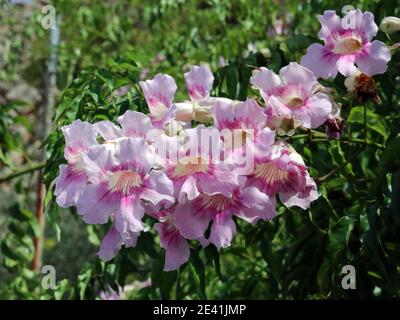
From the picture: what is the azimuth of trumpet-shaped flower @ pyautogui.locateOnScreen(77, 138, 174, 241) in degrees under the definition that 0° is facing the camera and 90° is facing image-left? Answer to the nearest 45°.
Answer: approximately 0°

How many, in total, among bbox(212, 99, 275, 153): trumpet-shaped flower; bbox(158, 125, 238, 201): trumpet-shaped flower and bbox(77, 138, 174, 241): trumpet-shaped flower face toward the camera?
3

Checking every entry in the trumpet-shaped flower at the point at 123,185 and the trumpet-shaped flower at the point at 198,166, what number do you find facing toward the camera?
2

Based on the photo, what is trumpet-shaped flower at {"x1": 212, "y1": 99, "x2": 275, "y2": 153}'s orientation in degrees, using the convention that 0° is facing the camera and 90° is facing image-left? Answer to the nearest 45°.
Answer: approximately 0°
